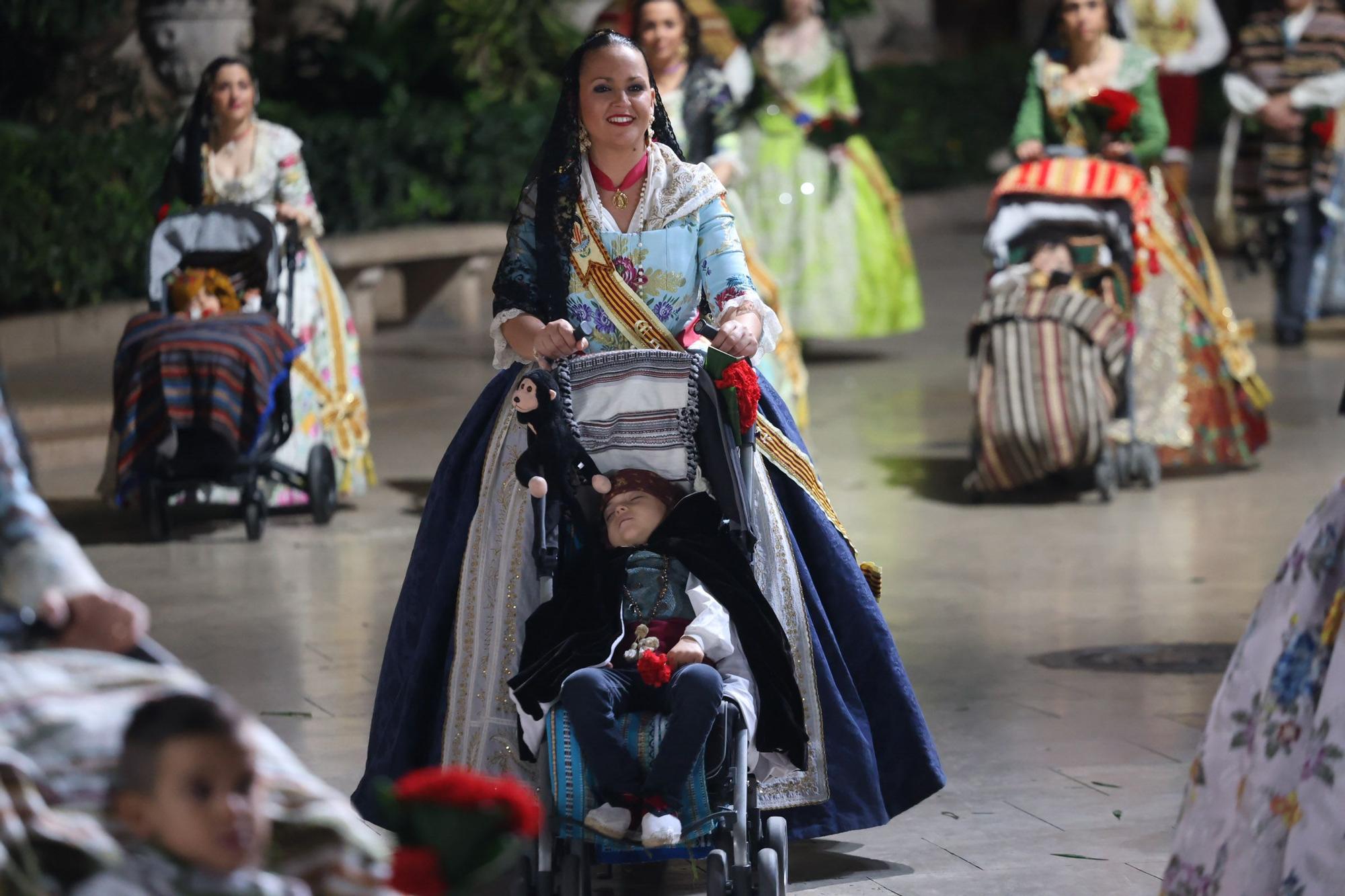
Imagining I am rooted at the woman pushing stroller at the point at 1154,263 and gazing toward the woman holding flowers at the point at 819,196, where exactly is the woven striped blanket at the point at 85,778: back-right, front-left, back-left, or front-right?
back-left

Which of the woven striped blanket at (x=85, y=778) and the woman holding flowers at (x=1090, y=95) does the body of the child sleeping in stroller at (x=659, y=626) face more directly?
the woven striped blanket

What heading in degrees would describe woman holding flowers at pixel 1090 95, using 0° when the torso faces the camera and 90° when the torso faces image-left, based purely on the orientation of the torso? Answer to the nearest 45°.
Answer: approximately 0°

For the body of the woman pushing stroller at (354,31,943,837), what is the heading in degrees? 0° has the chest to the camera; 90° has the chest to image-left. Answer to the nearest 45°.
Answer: approximately 0°

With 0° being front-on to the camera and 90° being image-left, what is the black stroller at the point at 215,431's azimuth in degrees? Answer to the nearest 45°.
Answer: approximately 45°

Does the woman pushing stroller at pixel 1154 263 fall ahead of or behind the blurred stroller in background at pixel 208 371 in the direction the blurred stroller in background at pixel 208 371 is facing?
behind

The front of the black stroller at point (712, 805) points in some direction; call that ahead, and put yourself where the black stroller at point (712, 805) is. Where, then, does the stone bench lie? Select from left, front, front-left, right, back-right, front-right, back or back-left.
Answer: back
